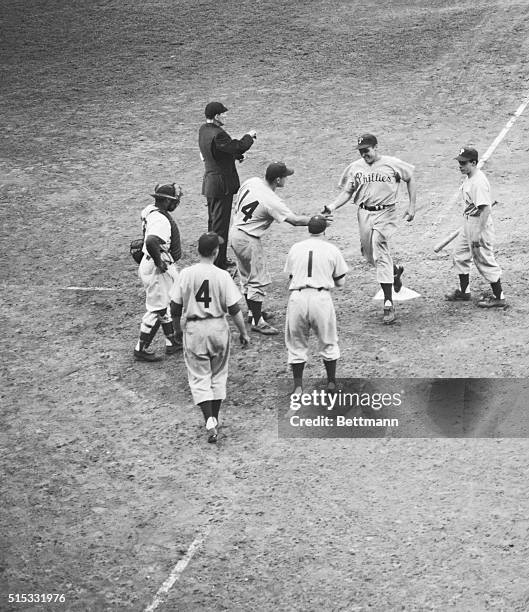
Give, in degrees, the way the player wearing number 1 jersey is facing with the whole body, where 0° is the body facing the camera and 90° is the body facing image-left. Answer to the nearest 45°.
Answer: approximately 180°

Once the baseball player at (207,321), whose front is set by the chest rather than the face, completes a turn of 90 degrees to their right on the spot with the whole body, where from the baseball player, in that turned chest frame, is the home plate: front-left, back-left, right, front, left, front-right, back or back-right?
front-left

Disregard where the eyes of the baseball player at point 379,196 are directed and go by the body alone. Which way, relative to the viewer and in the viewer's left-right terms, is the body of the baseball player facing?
facing the viewer

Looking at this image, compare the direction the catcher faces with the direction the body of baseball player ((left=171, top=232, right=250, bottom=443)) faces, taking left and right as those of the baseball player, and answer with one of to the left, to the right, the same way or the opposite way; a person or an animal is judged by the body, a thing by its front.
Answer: to the right

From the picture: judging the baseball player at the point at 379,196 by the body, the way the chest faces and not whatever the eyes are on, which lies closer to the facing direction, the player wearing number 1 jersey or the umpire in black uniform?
the player wearing number 1 jersey

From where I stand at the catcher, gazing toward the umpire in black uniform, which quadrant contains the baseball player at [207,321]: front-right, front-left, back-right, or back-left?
back-right

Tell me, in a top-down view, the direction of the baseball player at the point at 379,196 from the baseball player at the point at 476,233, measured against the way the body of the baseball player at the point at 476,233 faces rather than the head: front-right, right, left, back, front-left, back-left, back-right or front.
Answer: front

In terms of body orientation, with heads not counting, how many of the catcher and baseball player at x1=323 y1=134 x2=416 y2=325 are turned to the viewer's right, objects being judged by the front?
1

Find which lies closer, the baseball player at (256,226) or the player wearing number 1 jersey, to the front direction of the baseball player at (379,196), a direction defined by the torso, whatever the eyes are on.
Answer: the player wearing number 1 jersey

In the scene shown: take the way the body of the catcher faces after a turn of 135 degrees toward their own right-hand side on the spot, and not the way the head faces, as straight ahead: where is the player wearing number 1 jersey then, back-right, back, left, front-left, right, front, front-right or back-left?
left

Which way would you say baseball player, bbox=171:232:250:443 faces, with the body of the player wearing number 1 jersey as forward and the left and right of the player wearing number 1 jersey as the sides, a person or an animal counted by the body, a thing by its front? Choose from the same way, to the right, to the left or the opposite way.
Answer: the same way

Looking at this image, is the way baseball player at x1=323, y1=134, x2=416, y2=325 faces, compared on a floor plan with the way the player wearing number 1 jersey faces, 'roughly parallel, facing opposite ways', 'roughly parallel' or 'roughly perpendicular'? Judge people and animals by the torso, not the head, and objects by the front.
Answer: roughly parallel, facing opposite ways

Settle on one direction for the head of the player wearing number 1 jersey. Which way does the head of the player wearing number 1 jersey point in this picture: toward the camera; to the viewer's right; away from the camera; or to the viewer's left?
away from the camera

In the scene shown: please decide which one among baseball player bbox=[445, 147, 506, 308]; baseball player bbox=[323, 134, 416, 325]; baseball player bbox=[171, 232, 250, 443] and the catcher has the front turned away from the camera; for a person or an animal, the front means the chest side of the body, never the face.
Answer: baseball player bbox=[171, 232, 250, 443]

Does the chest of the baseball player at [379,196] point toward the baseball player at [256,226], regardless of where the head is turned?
no

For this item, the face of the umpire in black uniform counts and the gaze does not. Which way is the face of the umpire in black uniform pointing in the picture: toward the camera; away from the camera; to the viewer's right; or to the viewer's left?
to the viewer's right

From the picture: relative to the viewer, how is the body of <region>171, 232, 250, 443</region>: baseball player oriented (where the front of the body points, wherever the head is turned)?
away from the camera

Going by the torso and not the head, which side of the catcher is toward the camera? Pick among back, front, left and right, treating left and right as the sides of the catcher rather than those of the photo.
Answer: right
